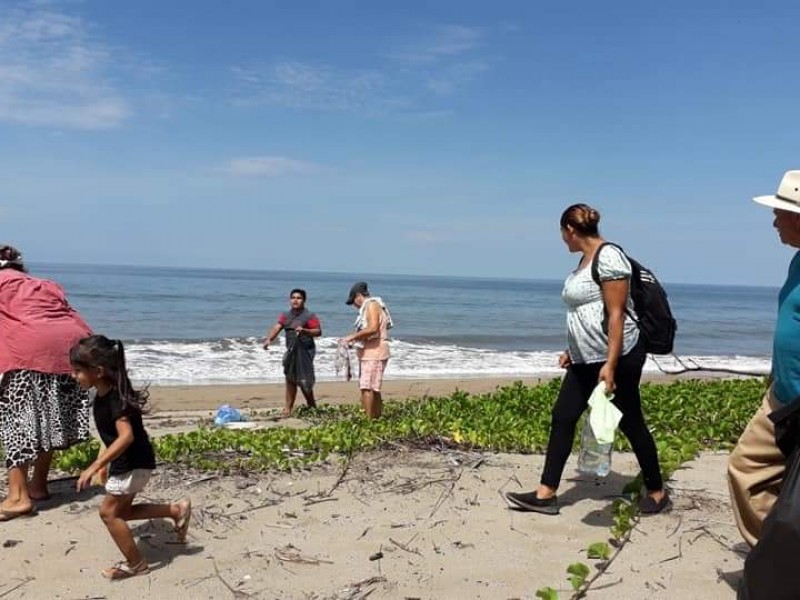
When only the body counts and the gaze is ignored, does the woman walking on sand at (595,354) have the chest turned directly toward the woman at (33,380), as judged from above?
yes

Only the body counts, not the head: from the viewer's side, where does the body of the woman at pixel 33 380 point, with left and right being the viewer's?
facing away from the viewer and to the left of the viewer

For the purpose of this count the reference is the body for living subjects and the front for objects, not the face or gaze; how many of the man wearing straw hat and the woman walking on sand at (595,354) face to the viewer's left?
2

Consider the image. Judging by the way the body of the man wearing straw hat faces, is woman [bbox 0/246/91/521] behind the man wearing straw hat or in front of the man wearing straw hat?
in front

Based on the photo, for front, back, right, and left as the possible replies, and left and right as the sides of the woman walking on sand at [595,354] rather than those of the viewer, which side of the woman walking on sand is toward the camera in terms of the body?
left

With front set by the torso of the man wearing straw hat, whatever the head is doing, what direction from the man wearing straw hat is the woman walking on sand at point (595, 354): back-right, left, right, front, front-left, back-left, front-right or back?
front-right

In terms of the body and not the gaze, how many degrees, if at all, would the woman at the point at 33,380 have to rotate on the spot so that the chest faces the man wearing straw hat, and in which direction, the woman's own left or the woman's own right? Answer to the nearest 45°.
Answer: approximately 180°

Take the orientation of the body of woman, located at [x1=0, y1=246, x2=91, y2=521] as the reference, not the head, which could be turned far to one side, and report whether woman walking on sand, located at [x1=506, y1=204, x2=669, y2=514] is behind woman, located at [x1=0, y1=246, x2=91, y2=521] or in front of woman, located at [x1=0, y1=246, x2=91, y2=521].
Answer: behind

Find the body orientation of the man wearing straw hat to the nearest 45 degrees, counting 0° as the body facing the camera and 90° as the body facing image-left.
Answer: approximately 90°

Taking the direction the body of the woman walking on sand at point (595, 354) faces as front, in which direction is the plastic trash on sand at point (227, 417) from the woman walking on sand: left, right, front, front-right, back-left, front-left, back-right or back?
front-right
